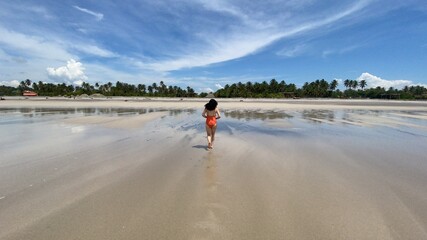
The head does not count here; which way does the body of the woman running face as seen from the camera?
away from the camera
